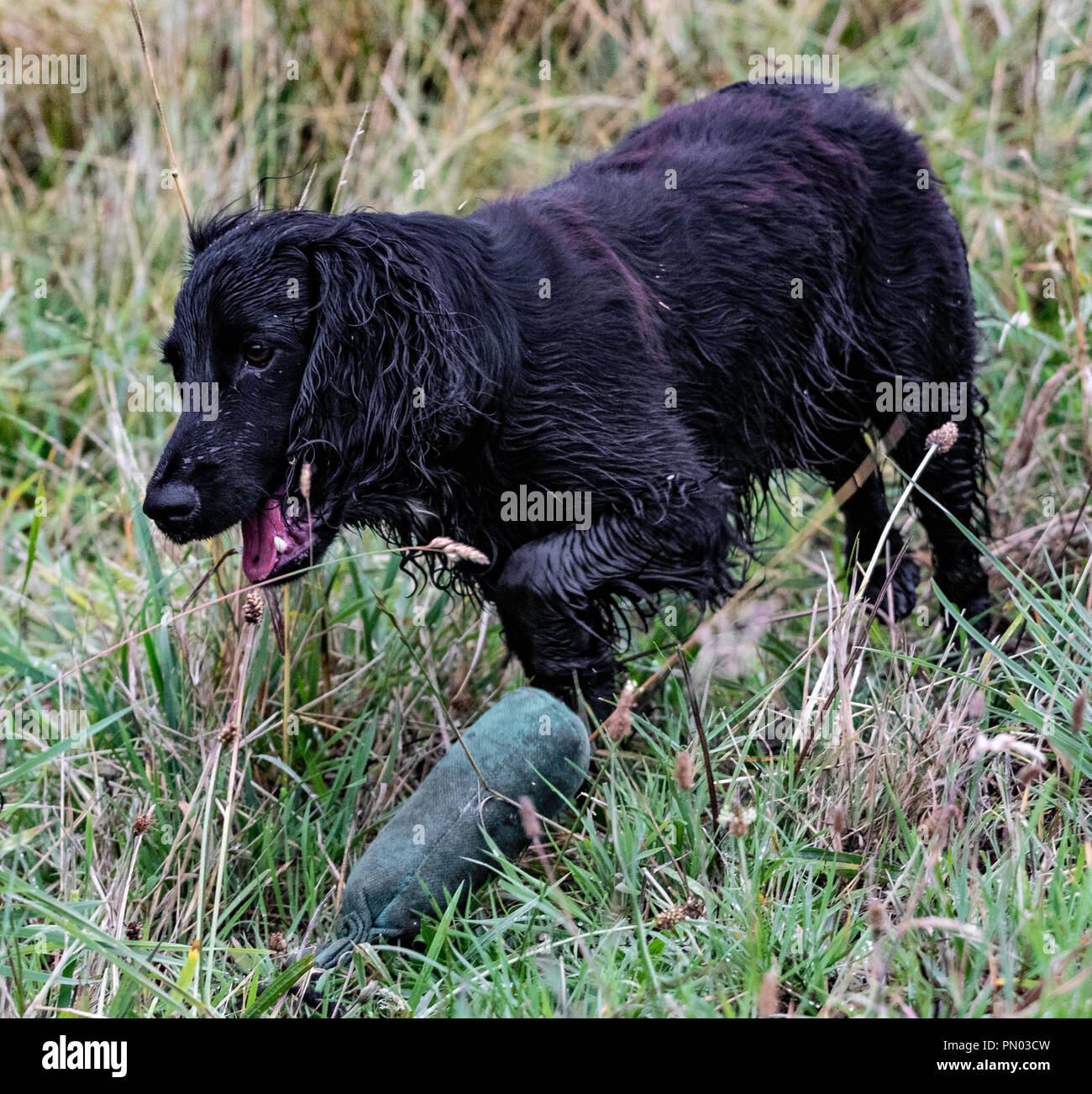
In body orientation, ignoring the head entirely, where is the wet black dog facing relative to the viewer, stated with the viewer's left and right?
facing the viewer and to the left of the viewer
